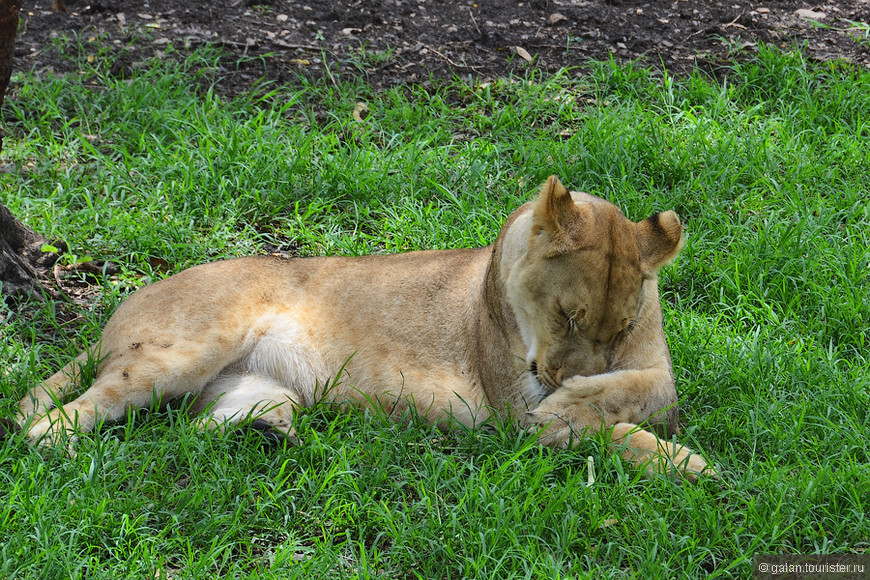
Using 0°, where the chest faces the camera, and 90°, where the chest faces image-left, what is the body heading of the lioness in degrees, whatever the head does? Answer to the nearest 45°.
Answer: approximately 270°

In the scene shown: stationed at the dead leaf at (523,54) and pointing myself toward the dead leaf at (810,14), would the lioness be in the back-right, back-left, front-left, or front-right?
back-right
